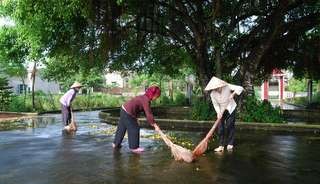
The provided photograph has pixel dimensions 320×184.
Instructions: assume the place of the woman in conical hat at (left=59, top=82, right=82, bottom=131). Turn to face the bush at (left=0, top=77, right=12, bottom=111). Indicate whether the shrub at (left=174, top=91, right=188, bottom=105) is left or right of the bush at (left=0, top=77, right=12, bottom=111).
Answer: right

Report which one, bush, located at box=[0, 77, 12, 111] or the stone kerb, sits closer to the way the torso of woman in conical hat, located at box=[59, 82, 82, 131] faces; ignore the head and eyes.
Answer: the stone kerb

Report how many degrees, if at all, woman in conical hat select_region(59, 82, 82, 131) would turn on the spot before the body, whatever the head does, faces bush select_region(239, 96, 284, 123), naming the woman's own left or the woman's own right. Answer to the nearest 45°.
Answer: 0° — they already face it

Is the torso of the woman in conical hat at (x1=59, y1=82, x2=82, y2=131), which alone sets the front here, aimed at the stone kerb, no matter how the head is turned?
yes

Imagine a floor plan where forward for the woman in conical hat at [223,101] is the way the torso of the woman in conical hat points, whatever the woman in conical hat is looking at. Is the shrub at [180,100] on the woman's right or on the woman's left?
on the woman's right

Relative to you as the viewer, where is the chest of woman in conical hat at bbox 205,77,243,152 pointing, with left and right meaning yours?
facing the viewer and to the left of the viewer
